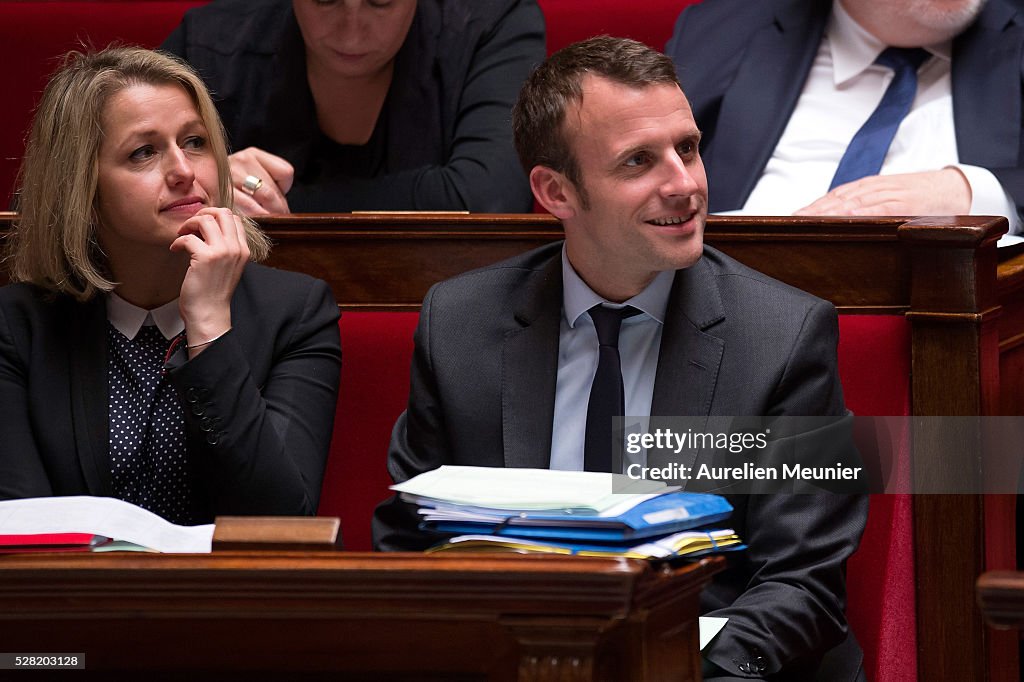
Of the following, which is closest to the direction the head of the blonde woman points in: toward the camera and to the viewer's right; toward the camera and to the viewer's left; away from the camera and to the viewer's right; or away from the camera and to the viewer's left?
toward the camera and to the viewer's right

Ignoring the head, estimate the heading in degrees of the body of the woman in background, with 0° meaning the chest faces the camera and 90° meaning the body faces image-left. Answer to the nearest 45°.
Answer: approximately 0°

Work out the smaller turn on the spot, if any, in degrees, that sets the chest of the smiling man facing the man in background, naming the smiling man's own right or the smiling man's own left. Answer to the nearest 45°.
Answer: approximately 135° to the smiling man's own left

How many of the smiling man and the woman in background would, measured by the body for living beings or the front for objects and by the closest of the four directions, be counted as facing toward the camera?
2

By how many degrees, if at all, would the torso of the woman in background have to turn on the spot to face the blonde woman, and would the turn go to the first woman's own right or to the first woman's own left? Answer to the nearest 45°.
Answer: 0° — they already face them

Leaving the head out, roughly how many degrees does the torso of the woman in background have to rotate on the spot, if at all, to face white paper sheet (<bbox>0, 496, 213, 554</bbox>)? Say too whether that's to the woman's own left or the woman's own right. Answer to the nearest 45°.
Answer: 0° — they already face it

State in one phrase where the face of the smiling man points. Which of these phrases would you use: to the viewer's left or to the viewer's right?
to the viewer's right

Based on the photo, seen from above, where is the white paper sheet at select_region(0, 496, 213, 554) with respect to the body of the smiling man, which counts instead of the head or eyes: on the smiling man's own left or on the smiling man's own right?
on the smiling man's own right

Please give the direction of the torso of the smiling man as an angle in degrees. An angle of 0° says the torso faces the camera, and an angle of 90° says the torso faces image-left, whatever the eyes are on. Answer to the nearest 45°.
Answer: approximately 0°

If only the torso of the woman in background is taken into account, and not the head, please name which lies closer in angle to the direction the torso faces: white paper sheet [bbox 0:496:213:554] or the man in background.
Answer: the white paper sheet

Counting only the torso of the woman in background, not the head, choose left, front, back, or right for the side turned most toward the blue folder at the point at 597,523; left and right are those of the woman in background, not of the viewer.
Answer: front

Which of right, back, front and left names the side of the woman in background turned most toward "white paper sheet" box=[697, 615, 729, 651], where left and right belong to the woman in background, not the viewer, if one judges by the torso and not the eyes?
front

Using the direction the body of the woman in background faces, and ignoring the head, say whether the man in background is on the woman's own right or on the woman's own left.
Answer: on the woman's own left
